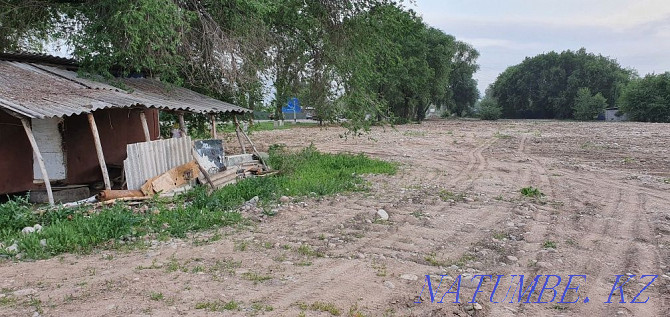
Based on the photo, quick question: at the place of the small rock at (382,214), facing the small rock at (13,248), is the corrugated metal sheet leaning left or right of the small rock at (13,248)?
right

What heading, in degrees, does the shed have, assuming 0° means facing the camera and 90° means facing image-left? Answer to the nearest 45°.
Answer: approximately 315°

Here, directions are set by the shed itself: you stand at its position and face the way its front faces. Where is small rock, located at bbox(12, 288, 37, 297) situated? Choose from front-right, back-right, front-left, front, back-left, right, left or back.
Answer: front-right

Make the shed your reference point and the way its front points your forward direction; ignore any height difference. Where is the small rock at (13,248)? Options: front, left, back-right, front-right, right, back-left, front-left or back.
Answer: front-right

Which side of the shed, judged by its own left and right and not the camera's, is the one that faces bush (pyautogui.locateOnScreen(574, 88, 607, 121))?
left

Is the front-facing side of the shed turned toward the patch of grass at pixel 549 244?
yes

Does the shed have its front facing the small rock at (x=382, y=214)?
yes

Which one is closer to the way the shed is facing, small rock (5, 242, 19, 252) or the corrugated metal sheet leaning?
the corrugated metal sheet leaning

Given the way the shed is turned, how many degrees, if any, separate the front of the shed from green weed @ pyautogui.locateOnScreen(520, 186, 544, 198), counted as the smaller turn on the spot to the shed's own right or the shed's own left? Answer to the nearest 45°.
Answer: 0° — it already faces it

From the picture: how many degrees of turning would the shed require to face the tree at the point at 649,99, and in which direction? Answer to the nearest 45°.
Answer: approximately 45° to its left
